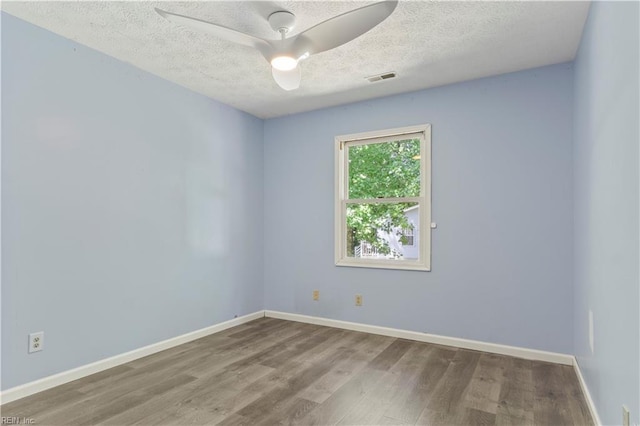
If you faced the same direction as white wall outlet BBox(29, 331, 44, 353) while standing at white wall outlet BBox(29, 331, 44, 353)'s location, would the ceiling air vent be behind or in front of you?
in front

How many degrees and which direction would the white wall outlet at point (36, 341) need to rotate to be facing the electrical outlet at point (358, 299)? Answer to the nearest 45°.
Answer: approximately 45° to its left

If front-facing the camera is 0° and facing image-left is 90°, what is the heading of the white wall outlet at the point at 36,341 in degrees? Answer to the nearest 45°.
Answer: approximately 315°

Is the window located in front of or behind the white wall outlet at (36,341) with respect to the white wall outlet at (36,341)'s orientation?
in front
